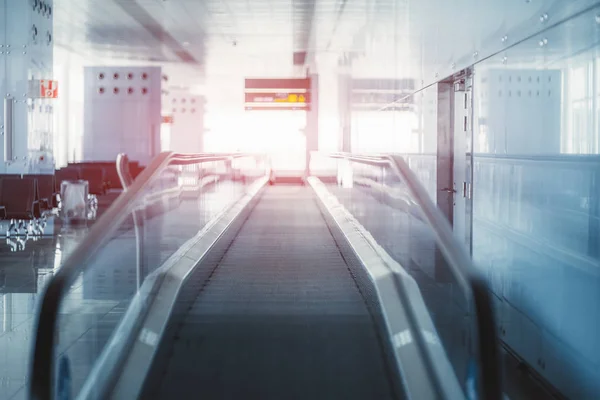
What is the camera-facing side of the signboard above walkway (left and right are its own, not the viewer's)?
front

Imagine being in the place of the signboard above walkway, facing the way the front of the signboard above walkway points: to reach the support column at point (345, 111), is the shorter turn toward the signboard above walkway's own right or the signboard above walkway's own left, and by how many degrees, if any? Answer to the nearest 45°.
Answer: approximately 45° to the signboard above walkway's own left
